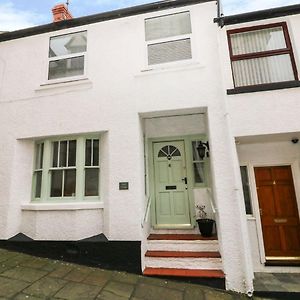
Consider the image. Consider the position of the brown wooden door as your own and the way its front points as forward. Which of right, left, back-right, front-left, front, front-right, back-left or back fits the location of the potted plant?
front-right

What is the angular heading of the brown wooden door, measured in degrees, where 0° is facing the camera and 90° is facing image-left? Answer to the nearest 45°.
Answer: approximately 0°
